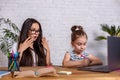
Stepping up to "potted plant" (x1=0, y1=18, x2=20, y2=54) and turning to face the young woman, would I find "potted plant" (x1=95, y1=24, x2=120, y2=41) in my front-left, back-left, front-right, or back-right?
front-left

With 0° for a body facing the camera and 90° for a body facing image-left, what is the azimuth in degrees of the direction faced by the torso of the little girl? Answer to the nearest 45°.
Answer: approximately 315°

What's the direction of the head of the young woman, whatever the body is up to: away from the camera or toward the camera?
toward the camera

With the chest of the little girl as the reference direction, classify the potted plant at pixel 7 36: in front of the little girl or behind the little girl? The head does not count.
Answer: behind

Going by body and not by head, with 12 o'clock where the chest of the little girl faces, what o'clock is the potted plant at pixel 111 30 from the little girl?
The potted plant is roughly at 8 o'clock from the little girl.

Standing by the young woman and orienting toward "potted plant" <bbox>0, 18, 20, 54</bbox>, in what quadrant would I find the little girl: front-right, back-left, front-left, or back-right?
back-right
